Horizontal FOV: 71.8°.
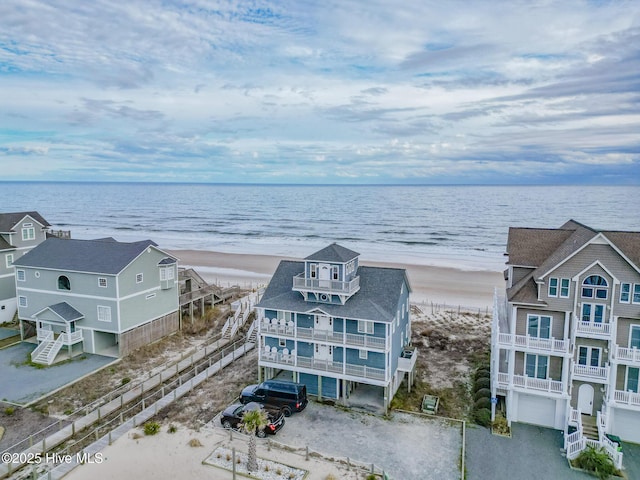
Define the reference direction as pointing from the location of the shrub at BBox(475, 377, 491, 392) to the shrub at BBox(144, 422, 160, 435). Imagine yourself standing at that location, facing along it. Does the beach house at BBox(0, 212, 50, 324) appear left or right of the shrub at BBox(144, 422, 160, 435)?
right

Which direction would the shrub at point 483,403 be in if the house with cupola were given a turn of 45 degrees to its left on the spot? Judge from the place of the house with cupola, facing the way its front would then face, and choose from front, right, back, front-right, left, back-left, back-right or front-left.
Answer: front-left

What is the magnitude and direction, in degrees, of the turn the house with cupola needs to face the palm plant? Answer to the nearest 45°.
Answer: approximately 45° to its right

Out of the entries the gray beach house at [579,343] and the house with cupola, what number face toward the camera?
2

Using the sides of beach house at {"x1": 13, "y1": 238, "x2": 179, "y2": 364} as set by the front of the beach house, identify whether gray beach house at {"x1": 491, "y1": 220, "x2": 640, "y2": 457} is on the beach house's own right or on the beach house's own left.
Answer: on the beach house's own left

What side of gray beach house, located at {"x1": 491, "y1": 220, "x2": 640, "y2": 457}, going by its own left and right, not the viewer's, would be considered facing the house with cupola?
right
